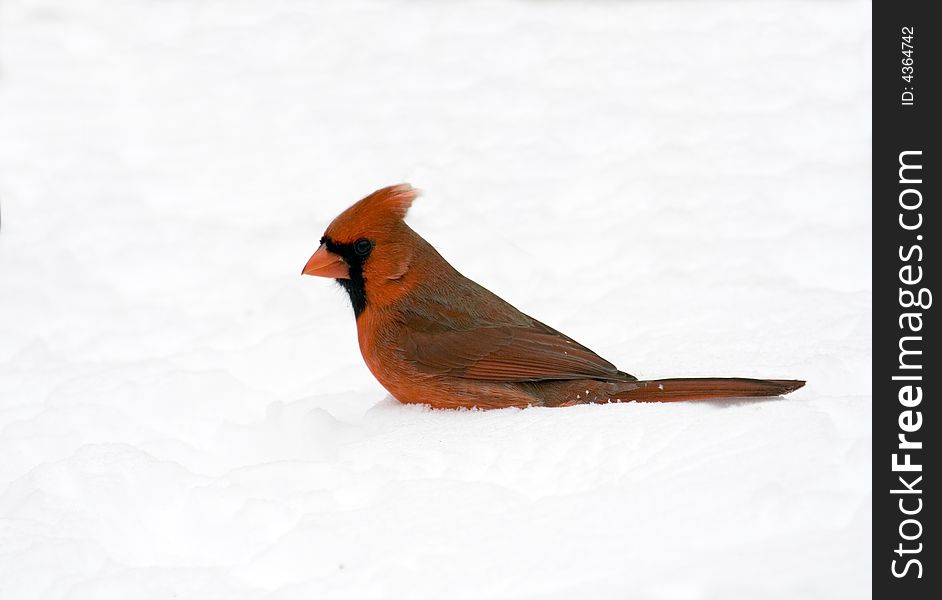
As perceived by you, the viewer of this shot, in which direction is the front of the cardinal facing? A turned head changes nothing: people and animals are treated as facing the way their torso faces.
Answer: facing to the left of the viewer
